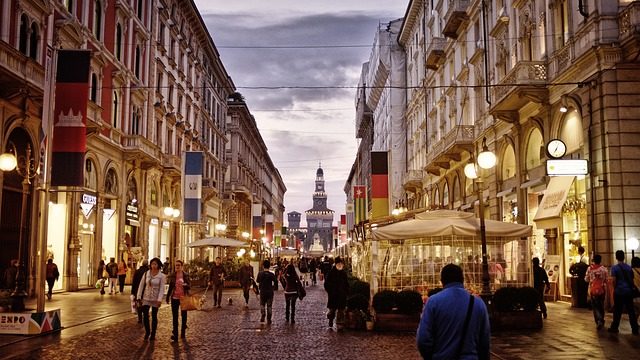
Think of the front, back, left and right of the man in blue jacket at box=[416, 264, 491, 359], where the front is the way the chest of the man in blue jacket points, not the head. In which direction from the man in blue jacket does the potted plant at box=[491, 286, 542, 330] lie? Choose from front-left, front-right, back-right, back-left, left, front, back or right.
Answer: front

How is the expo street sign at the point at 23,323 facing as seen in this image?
toward the camera

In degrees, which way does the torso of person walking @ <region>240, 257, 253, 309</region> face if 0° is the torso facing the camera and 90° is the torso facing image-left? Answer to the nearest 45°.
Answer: approximately 0°

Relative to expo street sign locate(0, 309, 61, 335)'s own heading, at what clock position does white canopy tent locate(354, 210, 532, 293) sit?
The white canopy tent is roughly at 9 o'clock from the expo street sign.

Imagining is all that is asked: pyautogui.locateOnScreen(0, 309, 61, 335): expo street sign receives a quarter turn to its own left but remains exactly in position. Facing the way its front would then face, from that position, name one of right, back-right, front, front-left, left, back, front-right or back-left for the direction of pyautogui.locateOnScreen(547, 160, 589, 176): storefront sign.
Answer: front

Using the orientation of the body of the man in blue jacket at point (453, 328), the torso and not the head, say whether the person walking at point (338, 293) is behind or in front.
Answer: in front

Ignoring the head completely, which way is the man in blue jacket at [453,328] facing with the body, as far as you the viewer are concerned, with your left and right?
facing away from the viewer

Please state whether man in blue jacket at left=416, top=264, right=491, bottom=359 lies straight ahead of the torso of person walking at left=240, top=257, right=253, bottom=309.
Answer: yes

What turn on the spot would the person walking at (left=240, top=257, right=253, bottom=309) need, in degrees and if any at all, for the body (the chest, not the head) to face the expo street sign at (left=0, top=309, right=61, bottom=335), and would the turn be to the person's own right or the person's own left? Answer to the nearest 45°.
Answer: approximately 45° to the person's own right

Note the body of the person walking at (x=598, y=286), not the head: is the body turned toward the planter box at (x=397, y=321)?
no

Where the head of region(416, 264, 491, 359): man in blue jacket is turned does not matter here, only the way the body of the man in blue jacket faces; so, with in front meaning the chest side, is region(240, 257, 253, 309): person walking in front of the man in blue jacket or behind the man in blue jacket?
in front

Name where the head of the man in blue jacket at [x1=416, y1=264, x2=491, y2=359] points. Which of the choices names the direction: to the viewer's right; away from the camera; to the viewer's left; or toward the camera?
away from the camera

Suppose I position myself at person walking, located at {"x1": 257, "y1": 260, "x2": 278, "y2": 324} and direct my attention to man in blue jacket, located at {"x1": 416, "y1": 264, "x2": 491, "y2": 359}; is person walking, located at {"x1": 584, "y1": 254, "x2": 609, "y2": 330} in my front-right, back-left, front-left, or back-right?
front-left
